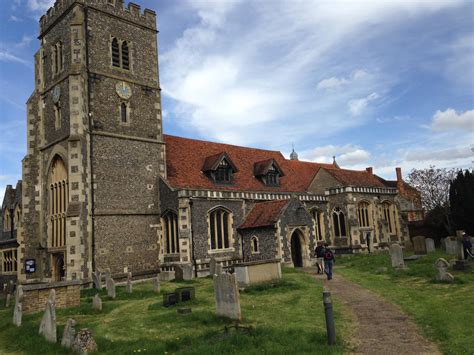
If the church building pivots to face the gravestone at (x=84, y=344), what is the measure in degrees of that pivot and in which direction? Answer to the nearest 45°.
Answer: approximately 45° to its right

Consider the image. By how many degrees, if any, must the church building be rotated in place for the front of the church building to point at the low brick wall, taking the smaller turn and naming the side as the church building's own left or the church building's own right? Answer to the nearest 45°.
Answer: approximately 90° to the church building's own right

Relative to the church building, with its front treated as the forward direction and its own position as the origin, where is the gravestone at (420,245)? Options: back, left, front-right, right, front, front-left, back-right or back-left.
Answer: front-left

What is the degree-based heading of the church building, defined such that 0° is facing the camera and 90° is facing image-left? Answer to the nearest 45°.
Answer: approximately 315°

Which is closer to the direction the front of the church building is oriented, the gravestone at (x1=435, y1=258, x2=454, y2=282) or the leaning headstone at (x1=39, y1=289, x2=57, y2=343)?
the leaning headstone

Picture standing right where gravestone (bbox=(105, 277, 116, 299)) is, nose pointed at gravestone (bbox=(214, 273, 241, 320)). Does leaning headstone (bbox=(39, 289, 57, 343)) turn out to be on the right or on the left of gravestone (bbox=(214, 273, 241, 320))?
right
